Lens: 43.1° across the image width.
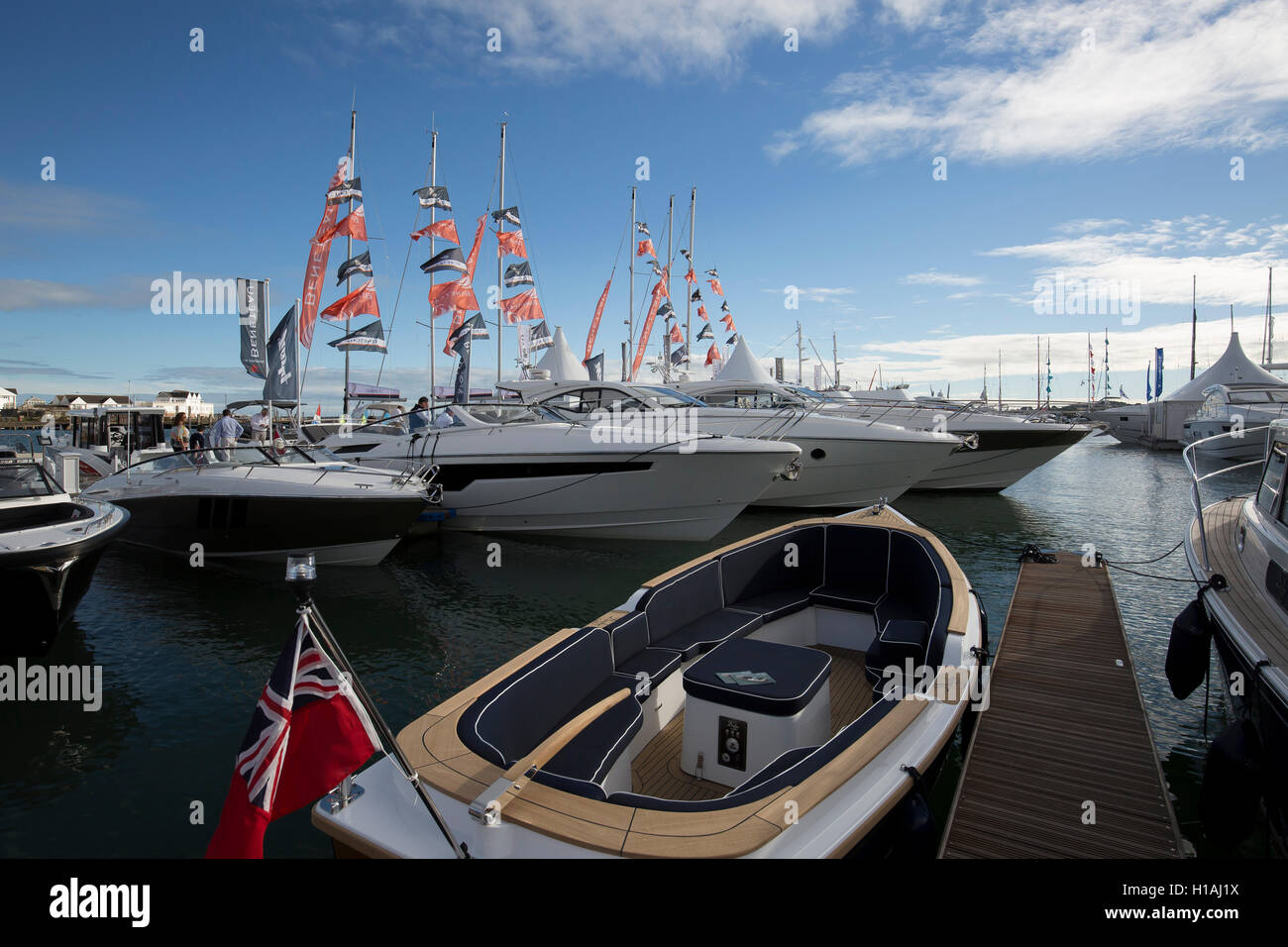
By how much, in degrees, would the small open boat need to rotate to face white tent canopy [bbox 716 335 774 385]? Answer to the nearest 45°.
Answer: approximately 45° to its left

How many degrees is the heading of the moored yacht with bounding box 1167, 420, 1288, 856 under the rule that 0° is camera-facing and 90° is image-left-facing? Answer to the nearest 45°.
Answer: approximately 135°

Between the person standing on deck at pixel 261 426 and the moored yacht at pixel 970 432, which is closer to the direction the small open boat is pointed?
the moored yacht

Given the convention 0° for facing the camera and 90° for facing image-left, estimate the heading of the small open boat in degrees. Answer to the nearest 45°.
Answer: approximately 225°

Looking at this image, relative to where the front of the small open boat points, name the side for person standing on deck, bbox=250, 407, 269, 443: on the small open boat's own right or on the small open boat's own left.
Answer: on the small open boat's own left
